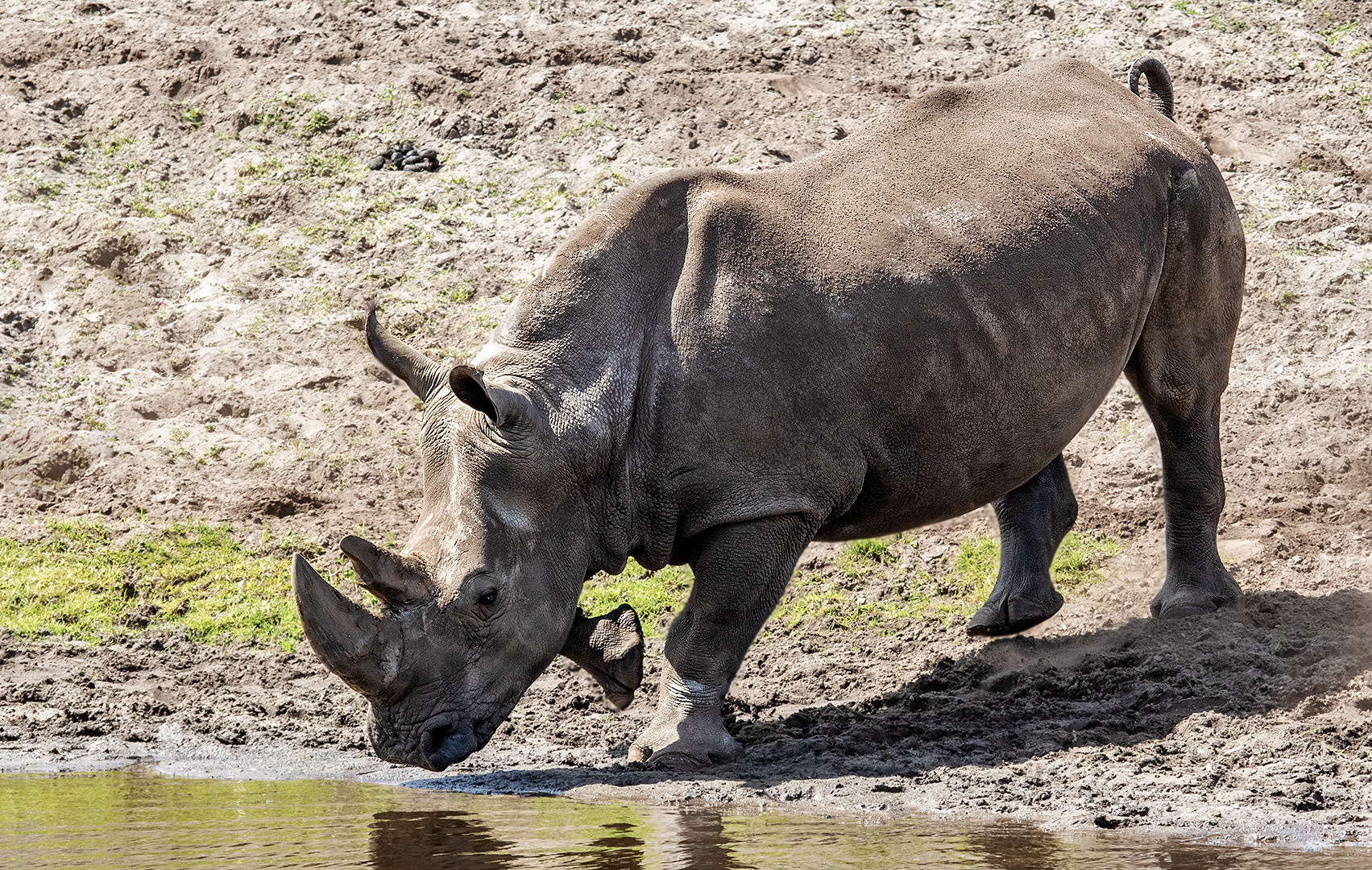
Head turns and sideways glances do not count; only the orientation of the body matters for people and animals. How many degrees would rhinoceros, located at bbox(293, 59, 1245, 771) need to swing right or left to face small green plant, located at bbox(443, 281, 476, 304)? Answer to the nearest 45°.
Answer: approximately 135° to its right

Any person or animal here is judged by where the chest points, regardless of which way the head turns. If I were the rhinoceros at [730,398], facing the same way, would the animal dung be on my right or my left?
on my right

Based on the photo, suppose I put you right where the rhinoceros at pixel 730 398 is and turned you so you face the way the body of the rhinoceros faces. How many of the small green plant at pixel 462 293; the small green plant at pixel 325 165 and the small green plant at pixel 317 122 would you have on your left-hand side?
0

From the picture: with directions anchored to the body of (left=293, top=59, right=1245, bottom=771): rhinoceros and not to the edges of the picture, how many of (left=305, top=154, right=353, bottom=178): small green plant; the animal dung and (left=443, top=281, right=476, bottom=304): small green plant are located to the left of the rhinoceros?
0

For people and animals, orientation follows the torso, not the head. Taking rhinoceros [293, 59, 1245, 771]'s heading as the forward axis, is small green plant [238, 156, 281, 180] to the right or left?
on its right

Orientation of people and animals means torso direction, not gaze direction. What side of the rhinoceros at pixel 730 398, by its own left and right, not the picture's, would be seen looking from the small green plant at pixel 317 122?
right

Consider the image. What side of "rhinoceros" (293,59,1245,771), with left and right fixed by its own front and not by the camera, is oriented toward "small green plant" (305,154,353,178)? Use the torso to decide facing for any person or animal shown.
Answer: right

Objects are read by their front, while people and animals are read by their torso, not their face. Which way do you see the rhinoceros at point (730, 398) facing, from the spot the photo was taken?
facing the viewer and to the left of the viewer
